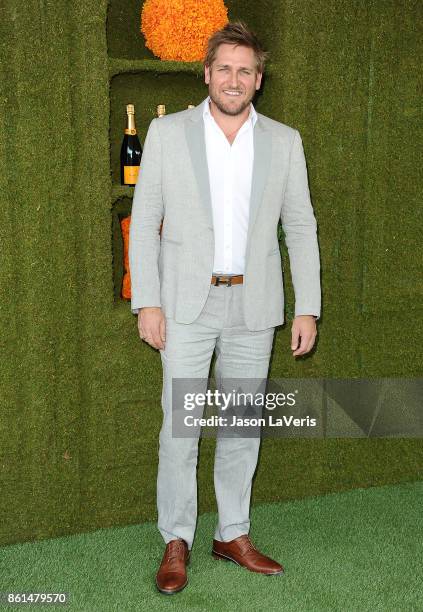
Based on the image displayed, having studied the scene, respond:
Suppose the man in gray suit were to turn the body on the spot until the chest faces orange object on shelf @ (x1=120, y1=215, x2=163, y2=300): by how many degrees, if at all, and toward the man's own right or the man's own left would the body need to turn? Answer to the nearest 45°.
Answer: approximately 135° to the man's own right

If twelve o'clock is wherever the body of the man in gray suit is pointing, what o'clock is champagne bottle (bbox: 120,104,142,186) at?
The champagne bottle is roughly at 5 o'clock from the man in gray suit.
